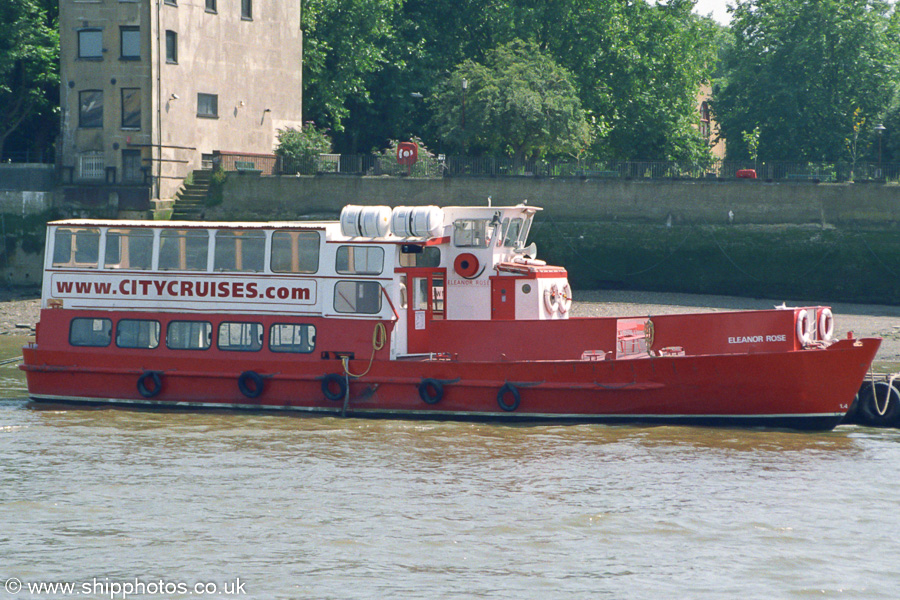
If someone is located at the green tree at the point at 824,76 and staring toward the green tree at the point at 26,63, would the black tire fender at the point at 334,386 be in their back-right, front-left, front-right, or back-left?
front-left

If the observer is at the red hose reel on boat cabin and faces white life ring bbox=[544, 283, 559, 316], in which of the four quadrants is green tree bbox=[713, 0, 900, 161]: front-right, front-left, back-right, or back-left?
front-left

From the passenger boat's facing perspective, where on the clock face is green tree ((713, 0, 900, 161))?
The green tree is roughly at 10 o'clock from the passenger boat.

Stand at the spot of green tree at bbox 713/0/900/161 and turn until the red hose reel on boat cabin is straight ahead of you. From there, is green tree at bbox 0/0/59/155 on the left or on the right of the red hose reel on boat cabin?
right

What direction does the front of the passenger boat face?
to the viewer's right

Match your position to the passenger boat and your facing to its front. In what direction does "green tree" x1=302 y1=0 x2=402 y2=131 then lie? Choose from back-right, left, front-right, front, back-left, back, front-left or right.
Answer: left

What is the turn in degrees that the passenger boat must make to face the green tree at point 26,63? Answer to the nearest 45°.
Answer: approximately 135° to its left
